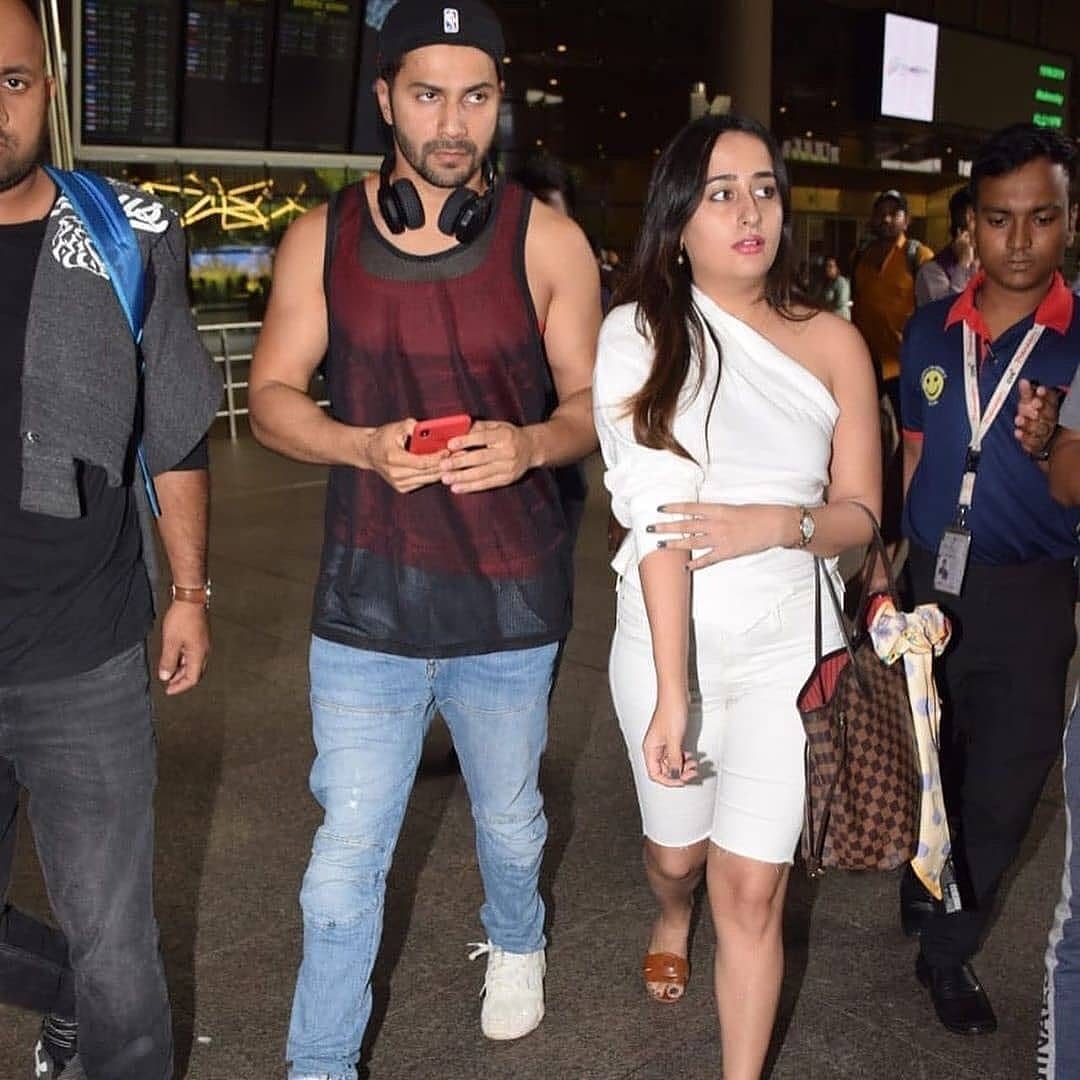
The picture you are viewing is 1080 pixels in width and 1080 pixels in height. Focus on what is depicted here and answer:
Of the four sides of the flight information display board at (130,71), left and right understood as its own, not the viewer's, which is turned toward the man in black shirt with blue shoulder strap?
front

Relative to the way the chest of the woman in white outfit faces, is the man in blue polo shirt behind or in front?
behind

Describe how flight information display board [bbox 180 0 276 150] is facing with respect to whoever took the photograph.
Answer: facing the viewer

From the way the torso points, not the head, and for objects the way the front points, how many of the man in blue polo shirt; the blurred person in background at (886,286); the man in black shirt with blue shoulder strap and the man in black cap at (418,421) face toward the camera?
4

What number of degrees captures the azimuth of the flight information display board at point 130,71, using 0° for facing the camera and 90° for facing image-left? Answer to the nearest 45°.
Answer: approximately 0°

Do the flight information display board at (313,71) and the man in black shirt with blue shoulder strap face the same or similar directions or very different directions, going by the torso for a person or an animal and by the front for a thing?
same or similar directions

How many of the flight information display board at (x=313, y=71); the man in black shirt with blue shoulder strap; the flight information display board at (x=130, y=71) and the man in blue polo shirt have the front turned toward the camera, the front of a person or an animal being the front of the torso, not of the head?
4

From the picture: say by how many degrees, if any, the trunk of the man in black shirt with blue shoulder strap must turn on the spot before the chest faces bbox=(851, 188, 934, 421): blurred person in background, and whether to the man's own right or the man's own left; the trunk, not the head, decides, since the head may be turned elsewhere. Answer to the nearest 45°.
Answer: approximately 135° to the man's own left

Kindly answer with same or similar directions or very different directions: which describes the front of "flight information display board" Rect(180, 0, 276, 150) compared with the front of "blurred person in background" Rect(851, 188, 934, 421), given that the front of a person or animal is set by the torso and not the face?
same or similar directions

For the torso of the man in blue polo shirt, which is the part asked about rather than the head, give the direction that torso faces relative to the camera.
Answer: toward the camera

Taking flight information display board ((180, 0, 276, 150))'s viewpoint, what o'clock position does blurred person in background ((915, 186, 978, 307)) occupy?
The blurred person in background is roughly at 11 o'clock from the flight information display board.

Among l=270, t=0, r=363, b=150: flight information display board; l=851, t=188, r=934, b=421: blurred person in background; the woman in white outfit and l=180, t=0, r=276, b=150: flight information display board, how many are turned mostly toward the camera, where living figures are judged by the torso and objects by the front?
4

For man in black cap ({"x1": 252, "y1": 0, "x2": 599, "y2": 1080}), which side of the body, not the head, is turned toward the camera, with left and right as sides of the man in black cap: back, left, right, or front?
front

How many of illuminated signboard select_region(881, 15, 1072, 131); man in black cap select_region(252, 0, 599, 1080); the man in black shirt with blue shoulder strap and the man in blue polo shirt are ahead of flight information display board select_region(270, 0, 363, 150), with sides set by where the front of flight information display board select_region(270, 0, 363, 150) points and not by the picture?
3

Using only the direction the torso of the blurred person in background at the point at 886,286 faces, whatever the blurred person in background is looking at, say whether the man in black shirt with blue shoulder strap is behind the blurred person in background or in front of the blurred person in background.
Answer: in front

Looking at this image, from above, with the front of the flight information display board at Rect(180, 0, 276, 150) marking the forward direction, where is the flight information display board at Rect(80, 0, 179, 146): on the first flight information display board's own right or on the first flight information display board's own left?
on the first flight information display board's own right

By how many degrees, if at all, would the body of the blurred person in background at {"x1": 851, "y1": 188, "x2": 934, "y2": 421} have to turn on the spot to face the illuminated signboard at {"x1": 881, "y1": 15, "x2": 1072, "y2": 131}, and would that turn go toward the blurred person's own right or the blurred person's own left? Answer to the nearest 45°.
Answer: approximately 180°
